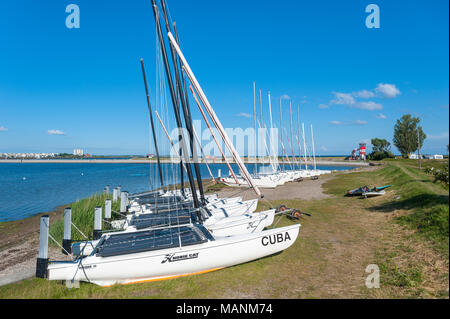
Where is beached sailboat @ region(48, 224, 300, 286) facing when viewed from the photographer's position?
facing to the right of the viewer
